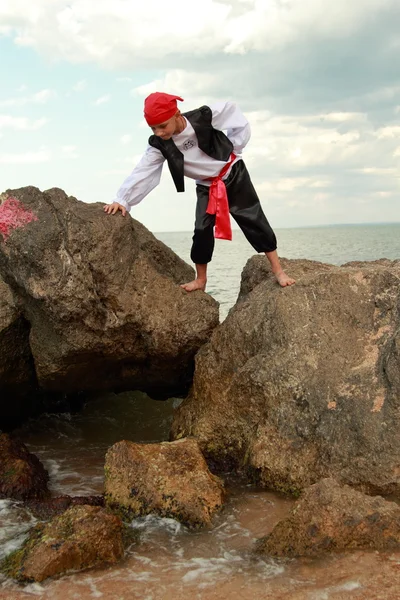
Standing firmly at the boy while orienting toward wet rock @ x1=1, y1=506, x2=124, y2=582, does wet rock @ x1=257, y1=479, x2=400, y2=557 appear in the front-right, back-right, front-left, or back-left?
front-left

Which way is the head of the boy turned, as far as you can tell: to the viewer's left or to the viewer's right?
to the viewer's left

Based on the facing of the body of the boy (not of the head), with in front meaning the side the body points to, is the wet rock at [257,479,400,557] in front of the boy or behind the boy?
in front

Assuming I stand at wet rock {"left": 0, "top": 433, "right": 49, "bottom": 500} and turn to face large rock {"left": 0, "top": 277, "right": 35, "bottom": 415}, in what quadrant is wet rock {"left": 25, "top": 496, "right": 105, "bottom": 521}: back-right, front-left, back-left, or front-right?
back-right

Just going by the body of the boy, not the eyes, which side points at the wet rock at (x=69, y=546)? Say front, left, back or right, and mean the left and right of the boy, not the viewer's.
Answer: front

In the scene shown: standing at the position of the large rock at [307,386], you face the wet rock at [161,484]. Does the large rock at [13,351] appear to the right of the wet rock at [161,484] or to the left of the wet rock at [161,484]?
right

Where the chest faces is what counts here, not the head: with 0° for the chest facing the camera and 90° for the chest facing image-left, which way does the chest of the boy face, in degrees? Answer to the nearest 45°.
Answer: approximately 0°

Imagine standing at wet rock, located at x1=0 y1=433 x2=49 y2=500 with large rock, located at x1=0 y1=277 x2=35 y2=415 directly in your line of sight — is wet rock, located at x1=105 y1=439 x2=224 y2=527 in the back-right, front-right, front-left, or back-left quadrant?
back-right
